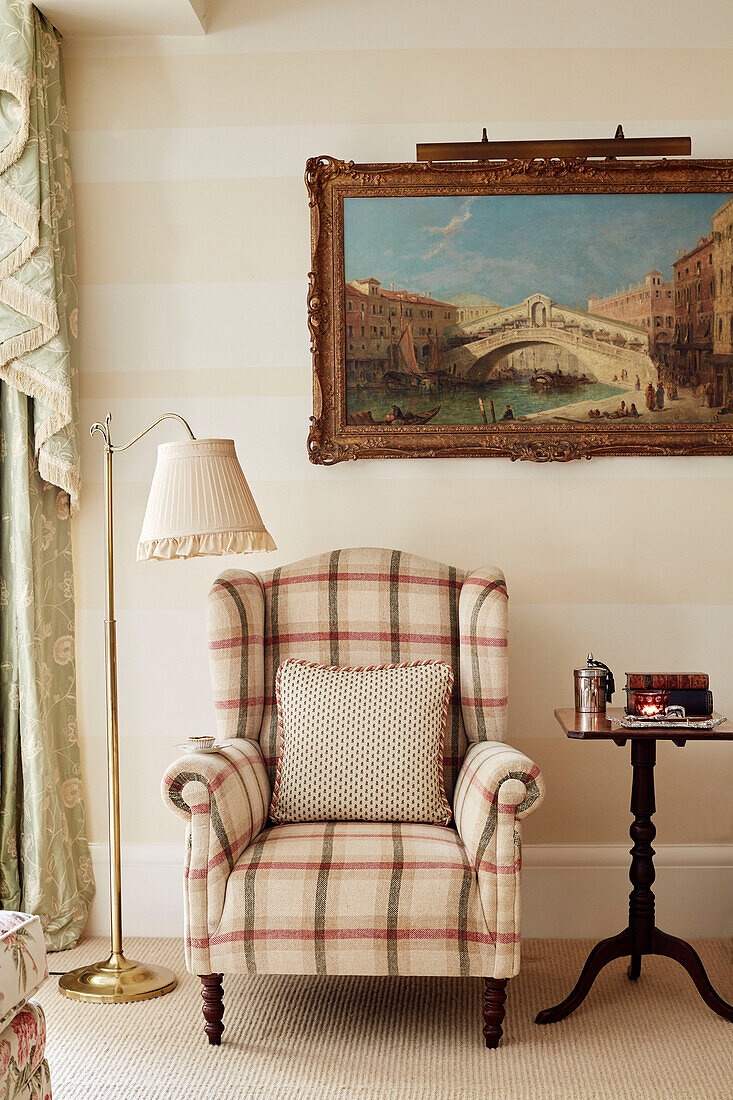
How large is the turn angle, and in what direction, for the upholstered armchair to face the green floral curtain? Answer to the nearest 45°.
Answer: approximately 135° to its right

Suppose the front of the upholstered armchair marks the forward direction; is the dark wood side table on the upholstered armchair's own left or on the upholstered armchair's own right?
on the upholstered armchair's own left

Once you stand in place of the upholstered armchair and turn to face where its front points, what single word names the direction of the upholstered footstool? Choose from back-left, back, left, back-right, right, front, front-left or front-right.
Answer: front-right

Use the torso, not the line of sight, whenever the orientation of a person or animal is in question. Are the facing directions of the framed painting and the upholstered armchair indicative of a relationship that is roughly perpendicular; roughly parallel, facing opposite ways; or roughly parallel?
roughly parallel

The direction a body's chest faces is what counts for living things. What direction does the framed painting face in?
toward the camera

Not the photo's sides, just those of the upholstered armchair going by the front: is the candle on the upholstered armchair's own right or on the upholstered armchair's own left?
on the upholstered armchair's own left

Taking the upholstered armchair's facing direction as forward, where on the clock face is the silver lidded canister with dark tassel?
The silver lidded canister with dark tassel is roughly at 8 o'clock from the upholstered armchair.

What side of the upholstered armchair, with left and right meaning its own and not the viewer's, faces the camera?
front

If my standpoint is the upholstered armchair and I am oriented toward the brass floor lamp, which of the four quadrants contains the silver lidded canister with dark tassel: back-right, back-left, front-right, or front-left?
back-right
